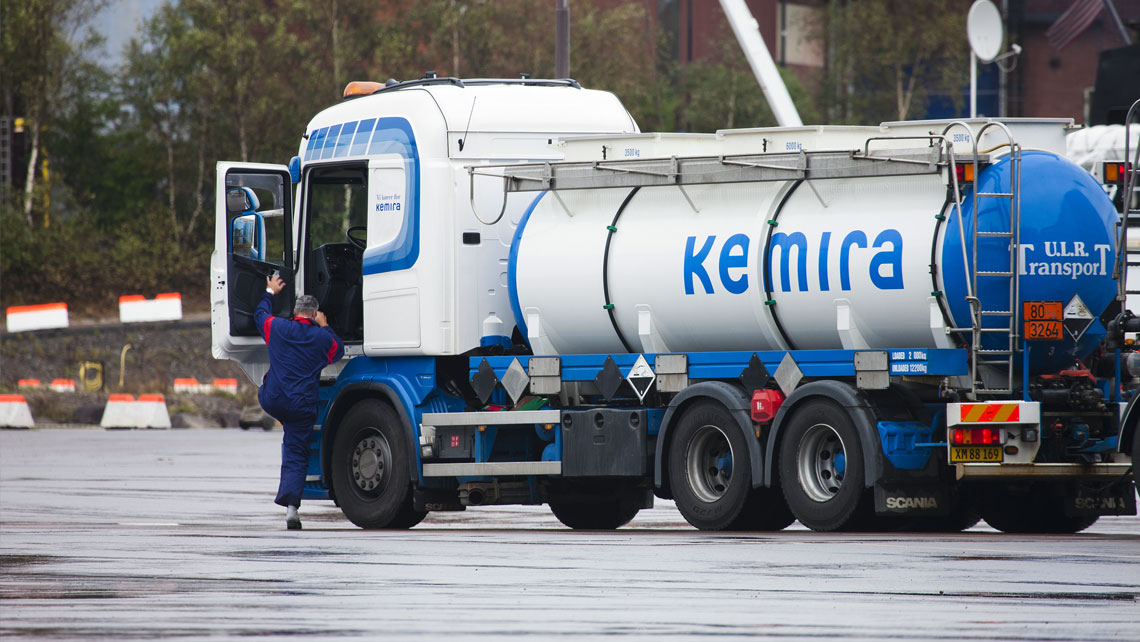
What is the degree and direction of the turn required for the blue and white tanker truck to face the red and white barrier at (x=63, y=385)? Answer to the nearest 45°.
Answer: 0° — it already faces it

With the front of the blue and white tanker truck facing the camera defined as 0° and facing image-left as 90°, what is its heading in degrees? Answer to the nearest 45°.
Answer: approximately 135°

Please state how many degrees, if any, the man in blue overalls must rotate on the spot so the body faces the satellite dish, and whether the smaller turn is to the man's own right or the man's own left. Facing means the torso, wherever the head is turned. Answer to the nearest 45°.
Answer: approximately 45° to the man's own right

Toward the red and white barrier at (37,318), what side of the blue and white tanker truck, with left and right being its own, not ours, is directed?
front

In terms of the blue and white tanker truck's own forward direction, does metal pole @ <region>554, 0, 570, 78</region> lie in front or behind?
in front

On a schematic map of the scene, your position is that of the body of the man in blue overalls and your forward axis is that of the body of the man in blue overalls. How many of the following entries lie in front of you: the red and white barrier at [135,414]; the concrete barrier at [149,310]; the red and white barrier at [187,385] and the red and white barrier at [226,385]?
4

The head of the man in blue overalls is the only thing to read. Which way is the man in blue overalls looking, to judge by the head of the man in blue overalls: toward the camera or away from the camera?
away from the camera

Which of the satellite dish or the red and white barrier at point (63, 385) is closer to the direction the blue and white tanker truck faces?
the red and white barrier

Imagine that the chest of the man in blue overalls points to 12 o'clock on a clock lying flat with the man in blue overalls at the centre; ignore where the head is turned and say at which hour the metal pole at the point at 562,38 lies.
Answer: The metal pole is roughly at 1 o'clock from the man in blue overalls.

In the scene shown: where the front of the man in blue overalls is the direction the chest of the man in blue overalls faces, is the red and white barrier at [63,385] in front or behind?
in front

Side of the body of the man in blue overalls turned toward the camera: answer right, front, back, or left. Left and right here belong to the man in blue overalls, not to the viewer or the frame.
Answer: back
